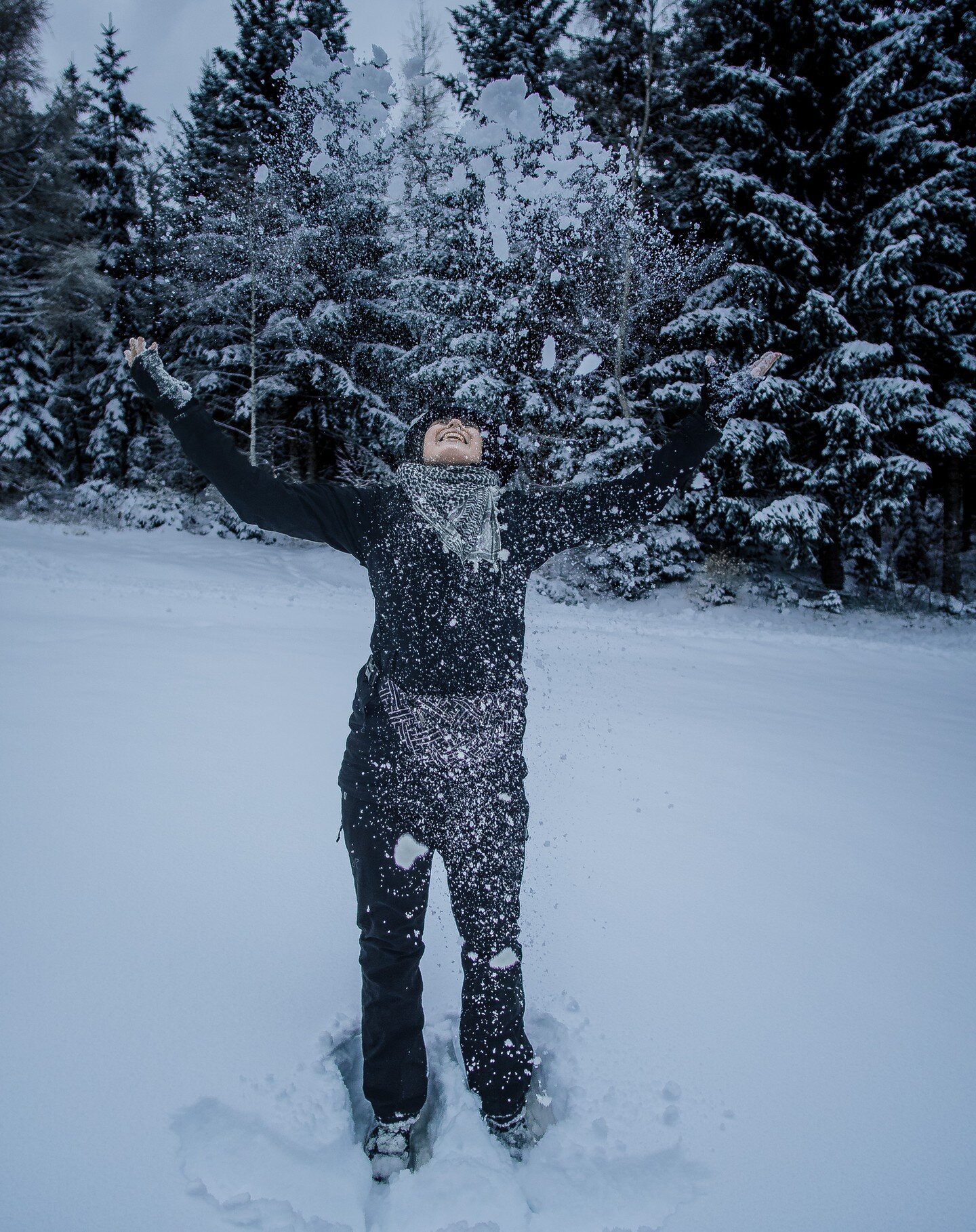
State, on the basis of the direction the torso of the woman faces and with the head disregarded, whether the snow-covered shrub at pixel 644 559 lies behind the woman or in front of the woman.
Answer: behind

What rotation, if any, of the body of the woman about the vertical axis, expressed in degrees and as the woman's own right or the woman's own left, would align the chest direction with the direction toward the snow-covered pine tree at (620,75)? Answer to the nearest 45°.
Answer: approximately 180°

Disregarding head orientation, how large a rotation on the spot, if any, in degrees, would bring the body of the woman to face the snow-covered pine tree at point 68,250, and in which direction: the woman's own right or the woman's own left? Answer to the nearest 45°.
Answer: approximately 135° to the woman's own right

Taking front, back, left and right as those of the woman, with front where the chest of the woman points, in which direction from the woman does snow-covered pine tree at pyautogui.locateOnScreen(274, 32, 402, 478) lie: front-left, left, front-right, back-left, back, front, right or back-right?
back

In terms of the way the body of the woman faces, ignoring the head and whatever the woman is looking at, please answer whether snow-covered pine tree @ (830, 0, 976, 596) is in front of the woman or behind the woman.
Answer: behind

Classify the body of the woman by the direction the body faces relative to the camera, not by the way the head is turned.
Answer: toward the camera

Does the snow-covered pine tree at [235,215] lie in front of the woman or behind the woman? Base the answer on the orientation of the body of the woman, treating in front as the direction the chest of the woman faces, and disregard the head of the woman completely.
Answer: behind

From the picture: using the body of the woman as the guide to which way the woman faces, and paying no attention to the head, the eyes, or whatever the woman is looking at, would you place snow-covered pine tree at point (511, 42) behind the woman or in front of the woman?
behind

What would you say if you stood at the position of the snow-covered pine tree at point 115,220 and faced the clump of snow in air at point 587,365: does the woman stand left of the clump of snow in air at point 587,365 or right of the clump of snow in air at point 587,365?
right
